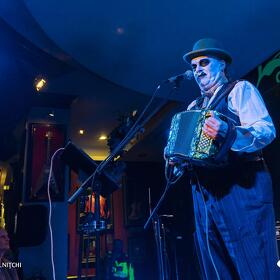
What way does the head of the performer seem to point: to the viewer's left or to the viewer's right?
to the viewer's left

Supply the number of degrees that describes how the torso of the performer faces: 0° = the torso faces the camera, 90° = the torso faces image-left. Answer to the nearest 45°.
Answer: approximately 45°

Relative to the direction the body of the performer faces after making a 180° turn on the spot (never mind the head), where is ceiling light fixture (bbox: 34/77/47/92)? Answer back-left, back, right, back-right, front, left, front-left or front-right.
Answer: left

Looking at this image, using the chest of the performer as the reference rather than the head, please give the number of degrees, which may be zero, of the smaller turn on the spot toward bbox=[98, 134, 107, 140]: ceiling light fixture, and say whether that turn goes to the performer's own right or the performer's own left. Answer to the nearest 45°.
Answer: approximately 90° to the performer's own right

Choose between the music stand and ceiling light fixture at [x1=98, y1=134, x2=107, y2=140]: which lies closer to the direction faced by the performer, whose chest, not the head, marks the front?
the music stand

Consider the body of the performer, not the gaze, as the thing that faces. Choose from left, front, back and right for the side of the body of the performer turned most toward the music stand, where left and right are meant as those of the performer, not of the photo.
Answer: right
